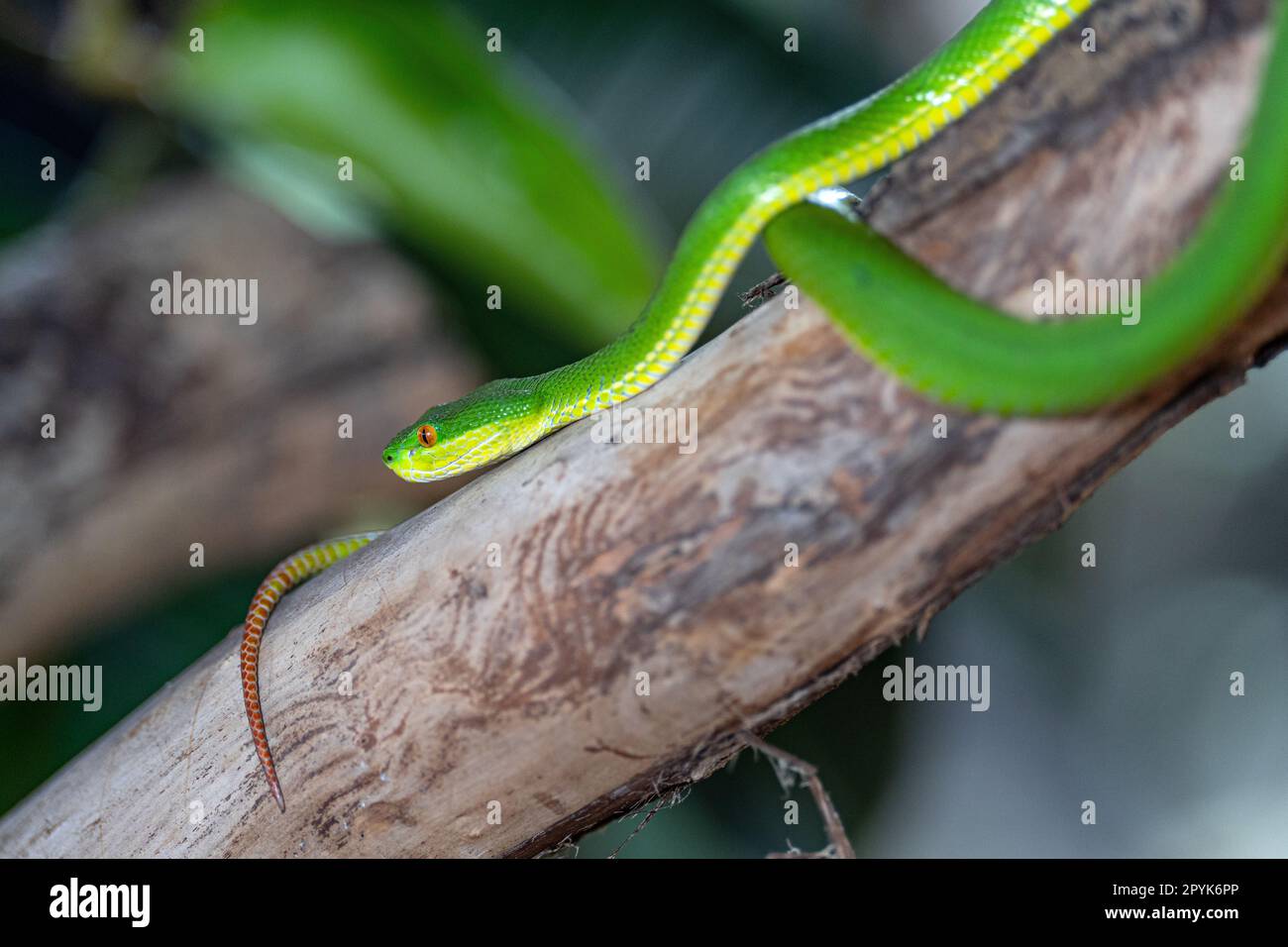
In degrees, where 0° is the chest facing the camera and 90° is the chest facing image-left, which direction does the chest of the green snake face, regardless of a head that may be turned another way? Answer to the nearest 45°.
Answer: approximately 90°

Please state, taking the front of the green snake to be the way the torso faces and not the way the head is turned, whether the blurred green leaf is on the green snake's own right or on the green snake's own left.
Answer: on the green snake's own right

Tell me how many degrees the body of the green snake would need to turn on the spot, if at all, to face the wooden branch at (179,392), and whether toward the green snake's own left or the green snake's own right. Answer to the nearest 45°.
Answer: approximately 45° to the green snake's own right
